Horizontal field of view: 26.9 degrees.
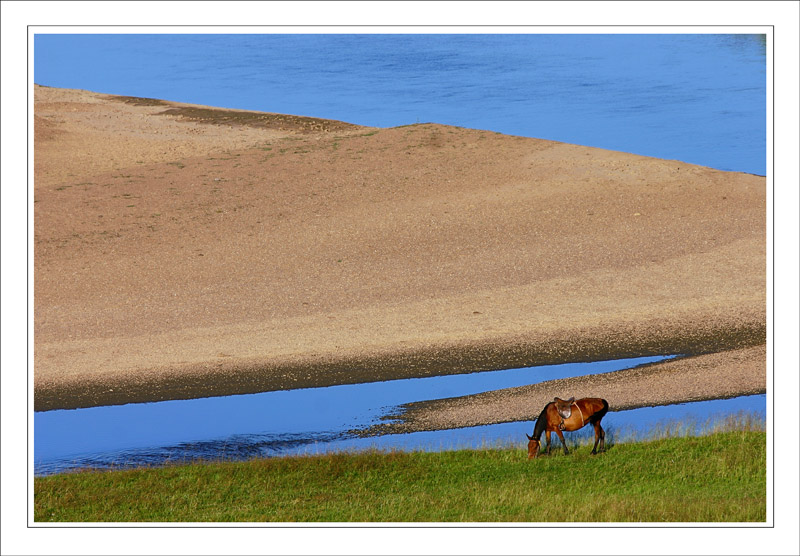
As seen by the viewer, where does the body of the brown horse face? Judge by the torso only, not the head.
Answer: to the viewer's left
